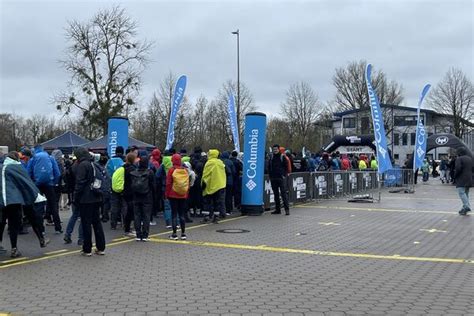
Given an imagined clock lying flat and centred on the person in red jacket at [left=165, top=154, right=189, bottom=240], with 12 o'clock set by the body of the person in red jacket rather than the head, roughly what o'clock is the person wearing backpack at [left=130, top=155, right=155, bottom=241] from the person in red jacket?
The person wearing backpack is roughly at 10 o'clock from the person in red jacket.

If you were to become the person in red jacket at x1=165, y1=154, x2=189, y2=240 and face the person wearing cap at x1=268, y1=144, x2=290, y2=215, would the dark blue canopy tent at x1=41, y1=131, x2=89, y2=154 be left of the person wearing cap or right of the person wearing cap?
left

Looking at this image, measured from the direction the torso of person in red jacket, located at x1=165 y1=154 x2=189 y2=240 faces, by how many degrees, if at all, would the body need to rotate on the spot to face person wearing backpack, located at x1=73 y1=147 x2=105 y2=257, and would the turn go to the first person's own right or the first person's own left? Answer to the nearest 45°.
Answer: approximately 90° to the first person's own left

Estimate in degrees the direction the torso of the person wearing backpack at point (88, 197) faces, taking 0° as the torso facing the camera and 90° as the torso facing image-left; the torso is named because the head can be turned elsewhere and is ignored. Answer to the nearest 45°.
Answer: approximately 135°

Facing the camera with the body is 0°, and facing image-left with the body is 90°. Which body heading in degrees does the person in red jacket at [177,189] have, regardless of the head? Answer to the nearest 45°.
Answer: approximately 135°

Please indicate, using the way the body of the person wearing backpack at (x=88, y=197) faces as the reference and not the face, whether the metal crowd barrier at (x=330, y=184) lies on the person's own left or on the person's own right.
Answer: on the person's own right

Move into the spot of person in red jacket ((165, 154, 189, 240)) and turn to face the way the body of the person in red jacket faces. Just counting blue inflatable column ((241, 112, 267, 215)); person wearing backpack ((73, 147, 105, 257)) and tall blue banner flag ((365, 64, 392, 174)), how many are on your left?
1

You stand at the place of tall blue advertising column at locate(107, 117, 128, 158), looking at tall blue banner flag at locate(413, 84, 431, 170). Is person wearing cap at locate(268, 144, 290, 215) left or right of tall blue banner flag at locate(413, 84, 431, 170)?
right
